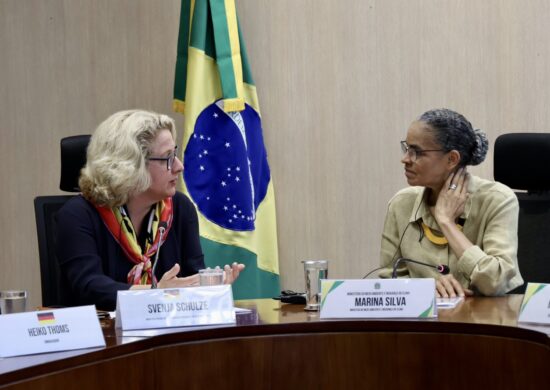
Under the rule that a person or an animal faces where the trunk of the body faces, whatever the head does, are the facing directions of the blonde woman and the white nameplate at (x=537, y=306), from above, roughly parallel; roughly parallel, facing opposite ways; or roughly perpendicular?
roughly perpendicular

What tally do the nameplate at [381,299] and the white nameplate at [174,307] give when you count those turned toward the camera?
2

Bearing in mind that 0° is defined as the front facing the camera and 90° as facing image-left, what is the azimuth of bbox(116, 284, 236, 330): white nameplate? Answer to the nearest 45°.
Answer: approximately 0°

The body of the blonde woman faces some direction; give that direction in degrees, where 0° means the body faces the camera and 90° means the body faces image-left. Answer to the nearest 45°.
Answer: approximately 315°

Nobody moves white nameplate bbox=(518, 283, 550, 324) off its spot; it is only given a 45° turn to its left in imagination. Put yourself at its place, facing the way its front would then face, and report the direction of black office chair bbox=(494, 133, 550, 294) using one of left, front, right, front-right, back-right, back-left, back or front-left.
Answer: back-left

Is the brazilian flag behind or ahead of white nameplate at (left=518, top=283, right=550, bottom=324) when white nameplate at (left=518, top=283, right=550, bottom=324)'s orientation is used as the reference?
behind

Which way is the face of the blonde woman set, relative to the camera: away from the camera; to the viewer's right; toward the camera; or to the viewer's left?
to the viewer's right

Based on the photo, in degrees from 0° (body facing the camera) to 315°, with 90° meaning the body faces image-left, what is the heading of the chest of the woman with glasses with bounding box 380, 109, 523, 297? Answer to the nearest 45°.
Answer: approximately 45°

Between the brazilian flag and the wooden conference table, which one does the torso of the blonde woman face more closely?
the wooden conference table

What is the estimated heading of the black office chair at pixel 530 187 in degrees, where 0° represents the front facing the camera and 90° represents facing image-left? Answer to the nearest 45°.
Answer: approximately 0°

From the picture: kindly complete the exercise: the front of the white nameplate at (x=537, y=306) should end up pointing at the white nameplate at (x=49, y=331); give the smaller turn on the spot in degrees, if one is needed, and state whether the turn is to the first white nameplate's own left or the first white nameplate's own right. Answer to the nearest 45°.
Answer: approximately 45° to the first white nameplate's own right

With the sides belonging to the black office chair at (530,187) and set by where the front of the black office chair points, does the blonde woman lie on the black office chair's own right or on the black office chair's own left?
on the black office chair's own right

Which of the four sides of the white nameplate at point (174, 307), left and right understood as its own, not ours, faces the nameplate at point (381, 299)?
left
